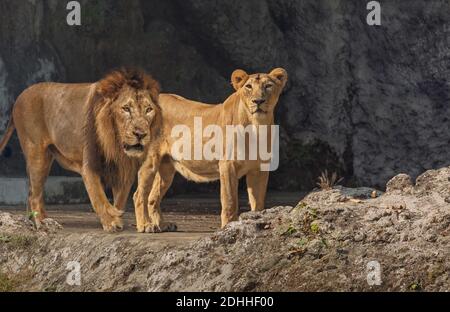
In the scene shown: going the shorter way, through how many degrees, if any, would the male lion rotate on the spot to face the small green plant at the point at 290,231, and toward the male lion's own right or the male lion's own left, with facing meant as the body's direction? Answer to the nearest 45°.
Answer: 0° — it already faces it

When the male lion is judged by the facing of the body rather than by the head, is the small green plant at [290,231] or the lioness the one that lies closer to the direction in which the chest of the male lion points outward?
the small green plant

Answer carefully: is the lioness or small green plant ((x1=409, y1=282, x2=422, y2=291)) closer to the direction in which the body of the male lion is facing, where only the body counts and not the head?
the small green plant

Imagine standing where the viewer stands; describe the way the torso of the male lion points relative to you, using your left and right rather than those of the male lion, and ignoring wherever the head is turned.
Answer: facing the viewer and to the right of the viewer

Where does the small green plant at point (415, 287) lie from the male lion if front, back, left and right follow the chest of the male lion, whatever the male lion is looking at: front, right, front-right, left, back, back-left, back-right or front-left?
front

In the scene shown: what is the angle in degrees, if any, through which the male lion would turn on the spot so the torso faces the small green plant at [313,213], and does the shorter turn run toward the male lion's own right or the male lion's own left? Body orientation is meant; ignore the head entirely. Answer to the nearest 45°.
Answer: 0° — it already faces it

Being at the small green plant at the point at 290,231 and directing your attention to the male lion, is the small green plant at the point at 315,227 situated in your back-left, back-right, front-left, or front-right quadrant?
back-right

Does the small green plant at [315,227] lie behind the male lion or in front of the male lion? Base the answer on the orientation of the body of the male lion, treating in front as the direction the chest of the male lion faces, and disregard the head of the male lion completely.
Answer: in front

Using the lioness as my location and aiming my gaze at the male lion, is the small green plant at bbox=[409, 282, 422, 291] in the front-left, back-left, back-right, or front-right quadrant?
back-left
